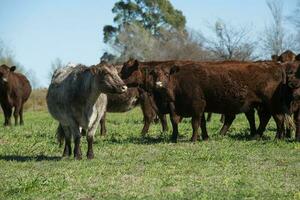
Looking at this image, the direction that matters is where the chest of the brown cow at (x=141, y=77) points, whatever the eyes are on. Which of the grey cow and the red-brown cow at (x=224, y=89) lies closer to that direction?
the grey cow

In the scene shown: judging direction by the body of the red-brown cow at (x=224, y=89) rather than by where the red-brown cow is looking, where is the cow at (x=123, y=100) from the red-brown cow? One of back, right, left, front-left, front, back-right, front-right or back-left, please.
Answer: front-right

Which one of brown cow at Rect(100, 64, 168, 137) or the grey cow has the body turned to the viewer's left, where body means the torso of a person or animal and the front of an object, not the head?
the brown cow

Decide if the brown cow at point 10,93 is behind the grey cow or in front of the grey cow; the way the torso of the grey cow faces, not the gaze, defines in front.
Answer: behind

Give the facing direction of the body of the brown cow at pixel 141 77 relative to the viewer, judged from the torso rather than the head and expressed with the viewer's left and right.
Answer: facing to the left of the viewer

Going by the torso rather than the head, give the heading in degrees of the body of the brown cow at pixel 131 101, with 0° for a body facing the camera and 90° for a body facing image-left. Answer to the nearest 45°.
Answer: approximately 90°
